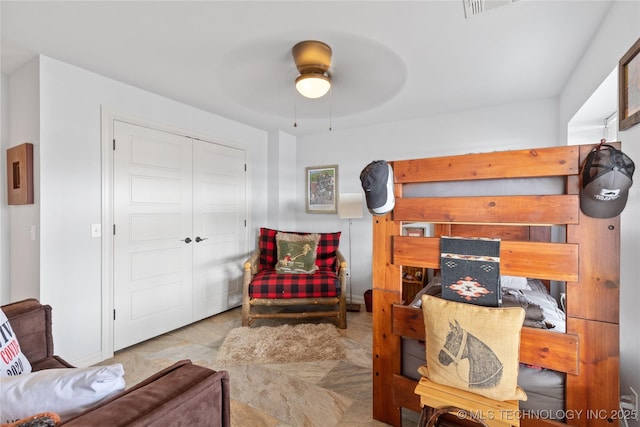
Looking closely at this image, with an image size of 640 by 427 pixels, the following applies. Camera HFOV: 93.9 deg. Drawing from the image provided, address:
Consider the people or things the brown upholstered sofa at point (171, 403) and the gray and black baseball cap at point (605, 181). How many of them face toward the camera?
1

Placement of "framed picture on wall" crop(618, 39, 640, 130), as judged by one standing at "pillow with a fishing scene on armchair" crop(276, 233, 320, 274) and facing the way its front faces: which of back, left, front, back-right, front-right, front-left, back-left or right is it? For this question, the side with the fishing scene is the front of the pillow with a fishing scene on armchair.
front-left

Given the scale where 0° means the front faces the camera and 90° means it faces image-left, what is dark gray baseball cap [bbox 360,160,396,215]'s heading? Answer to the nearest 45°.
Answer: approximately 45°
